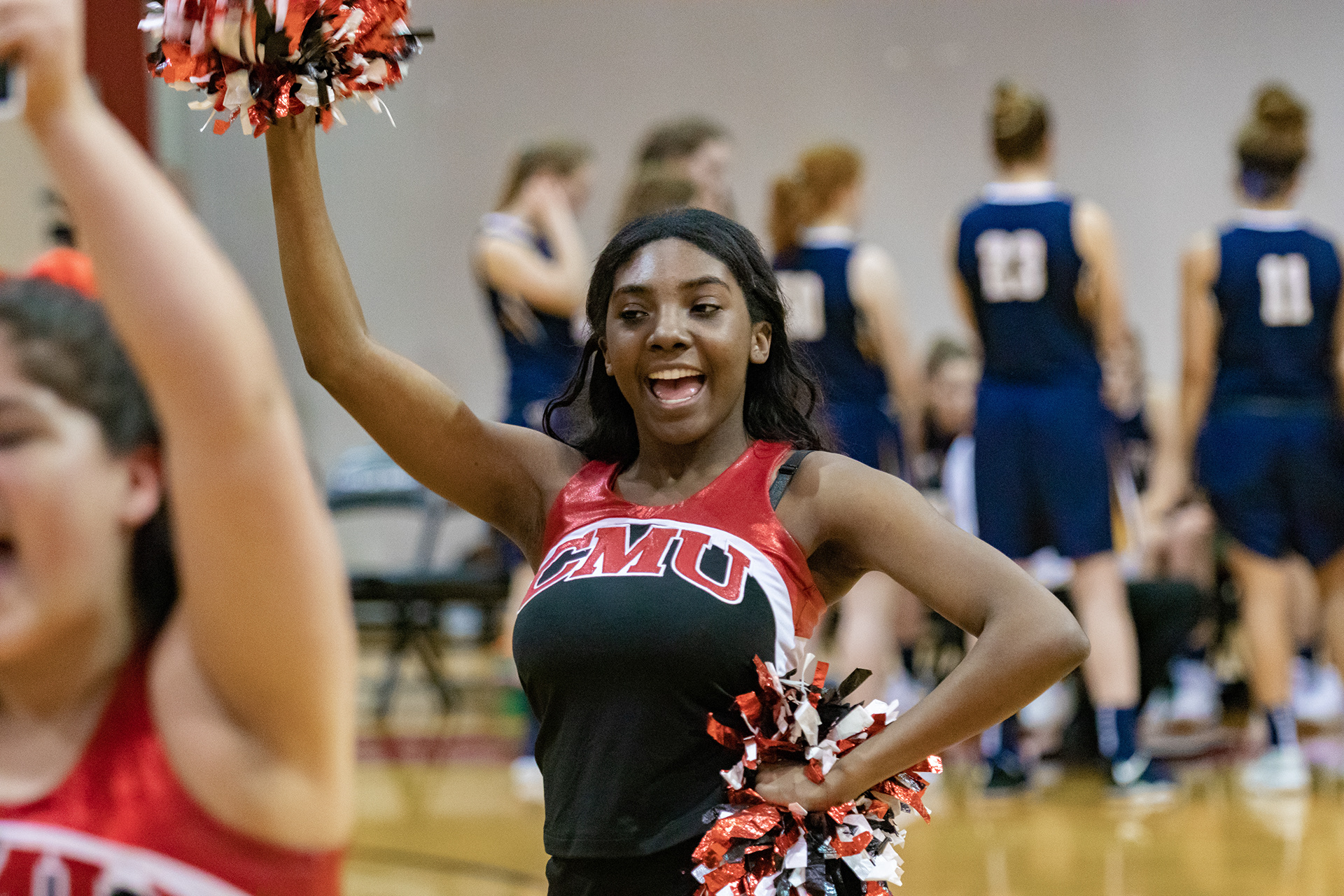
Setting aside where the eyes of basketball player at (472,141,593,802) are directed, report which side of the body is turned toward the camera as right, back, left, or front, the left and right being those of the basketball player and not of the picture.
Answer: right

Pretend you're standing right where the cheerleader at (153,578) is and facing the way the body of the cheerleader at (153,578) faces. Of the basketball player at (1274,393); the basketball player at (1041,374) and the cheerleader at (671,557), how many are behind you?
3

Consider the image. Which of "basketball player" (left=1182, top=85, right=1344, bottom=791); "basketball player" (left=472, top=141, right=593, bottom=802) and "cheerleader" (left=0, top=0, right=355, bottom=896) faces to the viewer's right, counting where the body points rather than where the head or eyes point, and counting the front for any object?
"basketball player" (left=472, top=141, right=593, bottom=802)

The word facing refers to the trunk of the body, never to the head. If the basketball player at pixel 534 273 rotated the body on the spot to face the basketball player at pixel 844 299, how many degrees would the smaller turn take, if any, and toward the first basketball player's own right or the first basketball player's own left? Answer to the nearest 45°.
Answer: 0° — they already face them

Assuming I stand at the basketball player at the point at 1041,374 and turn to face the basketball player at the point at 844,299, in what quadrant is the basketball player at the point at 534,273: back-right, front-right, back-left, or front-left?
front-left

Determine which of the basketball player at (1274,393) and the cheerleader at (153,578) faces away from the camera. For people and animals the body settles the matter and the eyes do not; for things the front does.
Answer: the basketball player

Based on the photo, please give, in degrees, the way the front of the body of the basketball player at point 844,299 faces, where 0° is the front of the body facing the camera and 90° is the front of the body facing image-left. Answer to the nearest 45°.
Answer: approximately 225°

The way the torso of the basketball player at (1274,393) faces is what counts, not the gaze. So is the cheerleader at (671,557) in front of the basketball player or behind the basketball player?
behind

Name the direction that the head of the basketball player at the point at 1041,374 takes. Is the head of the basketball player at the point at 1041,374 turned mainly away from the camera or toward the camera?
away from the camera

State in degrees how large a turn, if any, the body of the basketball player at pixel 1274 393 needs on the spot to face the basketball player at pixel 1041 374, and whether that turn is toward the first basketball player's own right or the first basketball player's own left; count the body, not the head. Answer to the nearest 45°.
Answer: approximately 135° to the first basketball player's own left

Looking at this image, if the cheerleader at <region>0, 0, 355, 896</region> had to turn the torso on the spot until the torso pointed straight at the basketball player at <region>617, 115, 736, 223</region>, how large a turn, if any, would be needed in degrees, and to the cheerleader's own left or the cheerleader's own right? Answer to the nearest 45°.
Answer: approximately 180°

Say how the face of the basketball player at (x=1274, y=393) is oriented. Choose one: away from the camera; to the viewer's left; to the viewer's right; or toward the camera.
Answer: away from the camera

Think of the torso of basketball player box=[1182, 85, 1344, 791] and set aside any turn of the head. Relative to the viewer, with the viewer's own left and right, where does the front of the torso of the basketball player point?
facing away from the viewer

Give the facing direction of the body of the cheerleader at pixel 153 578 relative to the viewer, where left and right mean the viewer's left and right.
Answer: facing the viewer and to the left of the viewer

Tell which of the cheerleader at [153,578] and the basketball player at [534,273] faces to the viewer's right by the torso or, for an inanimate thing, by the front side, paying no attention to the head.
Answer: the basketball player

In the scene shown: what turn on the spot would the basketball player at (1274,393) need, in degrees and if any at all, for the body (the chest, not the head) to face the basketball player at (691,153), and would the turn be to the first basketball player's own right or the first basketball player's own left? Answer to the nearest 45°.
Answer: approximately 90° to the first basketball player's own left
